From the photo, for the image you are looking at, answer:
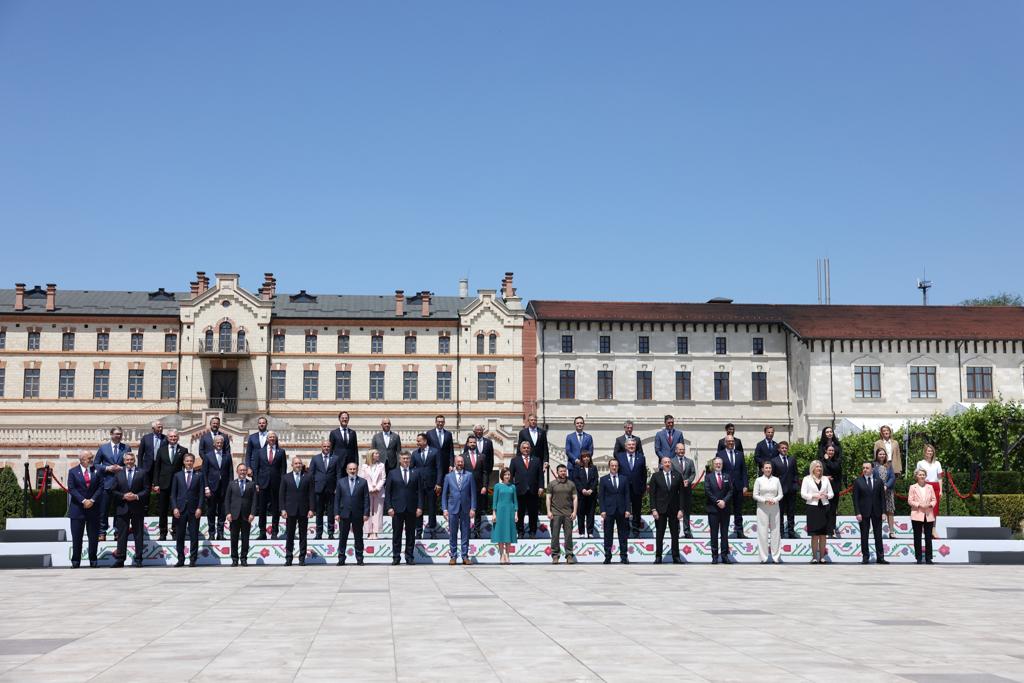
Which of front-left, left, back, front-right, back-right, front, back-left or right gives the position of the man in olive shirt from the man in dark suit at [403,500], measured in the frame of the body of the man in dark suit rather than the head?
left

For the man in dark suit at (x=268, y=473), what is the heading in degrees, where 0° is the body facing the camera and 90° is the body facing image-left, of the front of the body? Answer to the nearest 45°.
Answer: approximately 0°

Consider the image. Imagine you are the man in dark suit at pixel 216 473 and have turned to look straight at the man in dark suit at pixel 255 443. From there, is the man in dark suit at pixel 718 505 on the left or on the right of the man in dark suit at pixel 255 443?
right

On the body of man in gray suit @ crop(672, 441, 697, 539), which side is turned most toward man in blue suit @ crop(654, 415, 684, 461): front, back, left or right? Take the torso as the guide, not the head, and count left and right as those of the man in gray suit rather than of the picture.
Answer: back

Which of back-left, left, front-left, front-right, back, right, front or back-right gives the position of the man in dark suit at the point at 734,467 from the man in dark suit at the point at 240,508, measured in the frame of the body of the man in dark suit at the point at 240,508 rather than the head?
left

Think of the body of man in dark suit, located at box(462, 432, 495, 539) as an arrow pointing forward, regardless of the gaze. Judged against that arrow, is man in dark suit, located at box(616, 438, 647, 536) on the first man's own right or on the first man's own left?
on the first man's own left

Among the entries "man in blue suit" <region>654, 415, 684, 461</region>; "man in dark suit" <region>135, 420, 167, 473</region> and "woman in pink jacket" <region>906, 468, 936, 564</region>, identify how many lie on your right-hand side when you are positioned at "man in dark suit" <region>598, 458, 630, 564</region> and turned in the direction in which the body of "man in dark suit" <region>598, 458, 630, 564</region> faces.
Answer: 1

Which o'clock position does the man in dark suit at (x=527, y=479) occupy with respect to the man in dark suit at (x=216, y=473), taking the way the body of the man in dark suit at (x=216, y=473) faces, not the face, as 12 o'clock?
the man in dark suit at (x=527, y=479) is roughly at 9 o'clock from the man in dark suit at (x=216, y=473).

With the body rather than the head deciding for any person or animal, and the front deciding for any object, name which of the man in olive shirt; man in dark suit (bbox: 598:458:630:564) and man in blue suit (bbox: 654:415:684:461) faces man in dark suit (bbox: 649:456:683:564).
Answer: the man in blue suit
